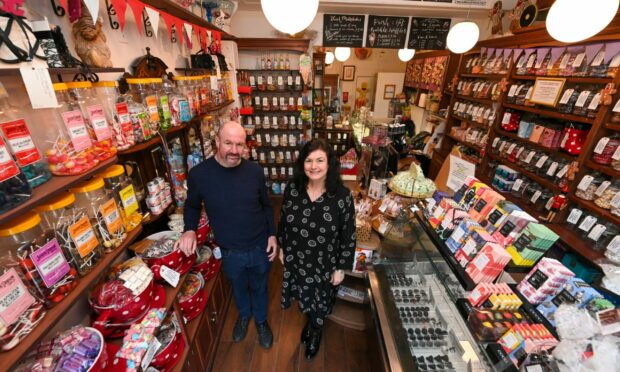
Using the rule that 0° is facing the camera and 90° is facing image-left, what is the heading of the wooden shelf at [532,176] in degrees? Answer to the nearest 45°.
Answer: approximately 45°

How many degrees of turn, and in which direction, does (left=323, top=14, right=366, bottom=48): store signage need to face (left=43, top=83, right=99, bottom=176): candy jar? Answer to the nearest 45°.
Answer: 0° — it already faces it

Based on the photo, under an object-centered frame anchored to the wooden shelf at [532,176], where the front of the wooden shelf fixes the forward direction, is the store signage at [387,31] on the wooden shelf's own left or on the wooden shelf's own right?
on the wooden shelf's own right

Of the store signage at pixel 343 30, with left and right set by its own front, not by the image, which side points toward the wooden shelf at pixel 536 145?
left

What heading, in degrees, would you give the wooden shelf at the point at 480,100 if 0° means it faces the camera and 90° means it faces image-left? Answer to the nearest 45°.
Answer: approximately 45°

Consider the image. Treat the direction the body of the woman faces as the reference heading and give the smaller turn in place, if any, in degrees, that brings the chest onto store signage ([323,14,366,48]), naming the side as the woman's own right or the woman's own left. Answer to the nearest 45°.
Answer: approximately 180°

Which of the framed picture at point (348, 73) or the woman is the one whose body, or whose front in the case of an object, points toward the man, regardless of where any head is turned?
the framed picture

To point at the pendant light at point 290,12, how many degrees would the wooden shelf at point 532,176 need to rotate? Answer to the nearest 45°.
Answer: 0° — it already faces it

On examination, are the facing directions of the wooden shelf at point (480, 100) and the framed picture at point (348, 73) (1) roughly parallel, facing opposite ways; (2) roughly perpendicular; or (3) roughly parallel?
roughly perpendicular
